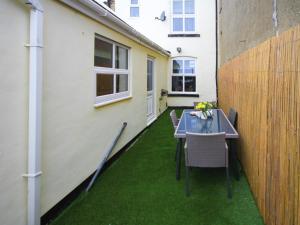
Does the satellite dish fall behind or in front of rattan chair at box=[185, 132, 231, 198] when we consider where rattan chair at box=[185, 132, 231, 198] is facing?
in front

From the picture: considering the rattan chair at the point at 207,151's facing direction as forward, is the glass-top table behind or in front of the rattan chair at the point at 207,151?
in front

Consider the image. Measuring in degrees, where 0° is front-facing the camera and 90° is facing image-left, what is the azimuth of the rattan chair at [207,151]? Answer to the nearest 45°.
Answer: approximately 180°

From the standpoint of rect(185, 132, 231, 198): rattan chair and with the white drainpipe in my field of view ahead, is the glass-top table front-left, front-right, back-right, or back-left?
back-right

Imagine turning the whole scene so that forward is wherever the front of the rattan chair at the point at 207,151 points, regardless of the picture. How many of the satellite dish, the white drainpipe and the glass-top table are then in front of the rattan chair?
2
